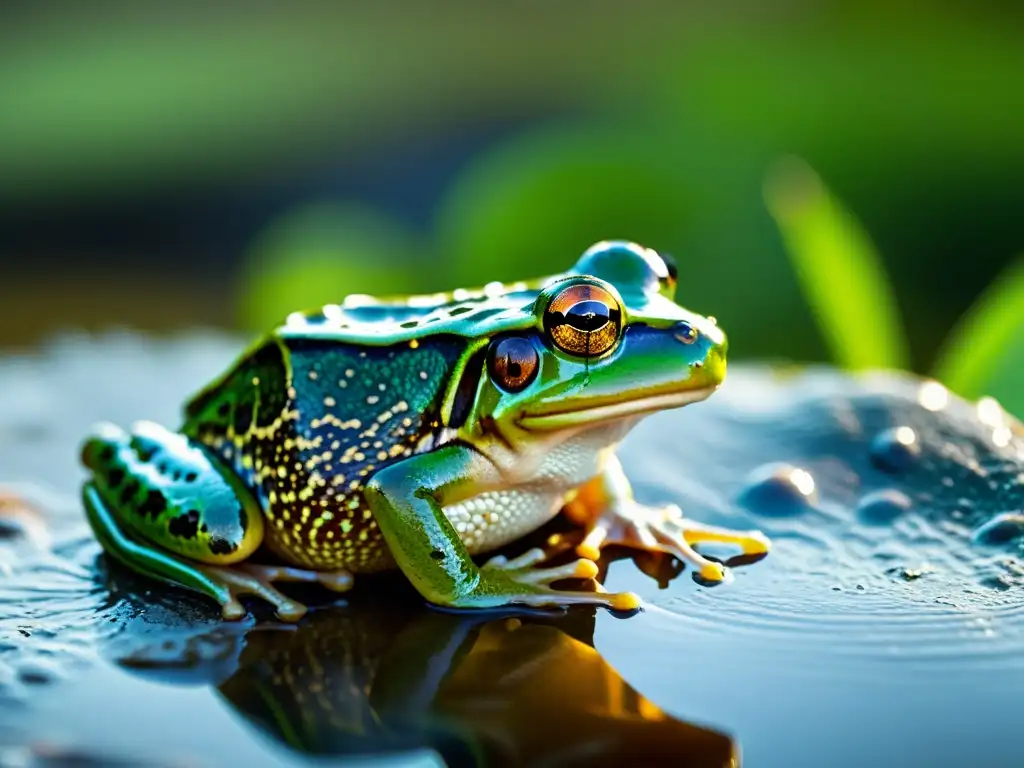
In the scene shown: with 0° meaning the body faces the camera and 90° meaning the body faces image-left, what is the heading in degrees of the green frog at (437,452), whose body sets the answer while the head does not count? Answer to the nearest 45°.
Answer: approximately 270°

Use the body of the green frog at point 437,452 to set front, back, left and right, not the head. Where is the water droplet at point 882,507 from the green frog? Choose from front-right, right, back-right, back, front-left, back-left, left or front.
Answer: front

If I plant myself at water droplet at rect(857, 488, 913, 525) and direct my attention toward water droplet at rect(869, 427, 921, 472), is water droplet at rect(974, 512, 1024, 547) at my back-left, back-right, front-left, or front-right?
back-right

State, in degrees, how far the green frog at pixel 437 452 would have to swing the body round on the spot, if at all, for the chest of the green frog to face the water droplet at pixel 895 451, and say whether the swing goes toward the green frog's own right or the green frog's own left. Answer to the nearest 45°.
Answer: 0° — it already faces it

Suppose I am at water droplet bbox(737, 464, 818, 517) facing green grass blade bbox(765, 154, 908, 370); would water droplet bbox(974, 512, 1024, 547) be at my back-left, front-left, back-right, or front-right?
back-right

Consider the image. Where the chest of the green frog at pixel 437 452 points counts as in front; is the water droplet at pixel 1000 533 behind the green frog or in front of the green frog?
in front

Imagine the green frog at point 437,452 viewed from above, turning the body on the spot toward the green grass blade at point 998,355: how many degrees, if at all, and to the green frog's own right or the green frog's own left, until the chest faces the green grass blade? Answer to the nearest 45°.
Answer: approximately 45° to the green frog's own left
